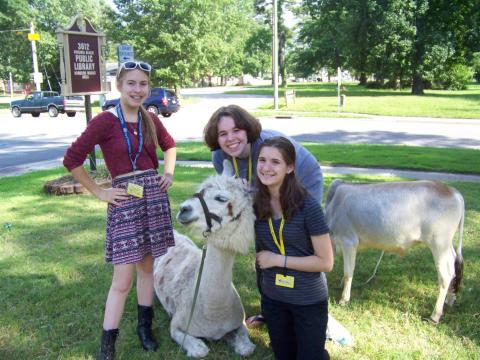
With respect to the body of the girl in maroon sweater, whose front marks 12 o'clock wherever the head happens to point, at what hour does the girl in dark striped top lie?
The girl in dark striped top is roughly at 10 o'clock from the girl in maroon sweater.

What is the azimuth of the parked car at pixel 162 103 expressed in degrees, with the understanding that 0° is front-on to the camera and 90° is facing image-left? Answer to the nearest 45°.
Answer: approximately 135°

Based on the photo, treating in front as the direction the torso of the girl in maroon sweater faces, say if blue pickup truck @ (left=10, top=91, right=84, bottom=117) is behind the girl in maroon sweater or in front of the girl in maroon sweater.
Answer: behind

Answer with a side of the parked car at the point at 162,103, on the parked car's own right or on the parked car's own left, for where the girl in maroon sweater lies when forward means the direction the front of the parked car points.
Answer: on the parked car's own left

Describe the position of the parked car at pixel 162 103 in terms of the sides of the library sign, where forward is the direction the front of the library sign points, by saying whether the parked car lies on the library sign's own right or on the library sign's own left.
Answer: on the library sign's own left

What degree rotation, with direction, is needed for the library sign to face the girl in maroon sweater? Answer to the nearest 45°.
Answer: approximately 45° to its right

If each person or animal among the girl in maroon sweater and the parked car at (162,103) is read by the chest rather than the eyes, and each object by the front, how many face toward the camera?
1

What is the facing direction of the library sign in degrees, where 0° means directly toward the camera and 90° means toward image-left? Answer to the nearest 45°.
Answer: approximately 315°

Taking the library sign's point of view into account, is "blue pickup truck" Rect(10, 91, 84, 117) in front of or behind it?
behind

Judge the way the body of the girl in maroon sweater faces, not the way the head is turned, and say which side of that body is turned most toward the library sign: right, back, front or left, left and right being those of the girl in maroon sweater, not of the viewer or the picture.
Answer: back
